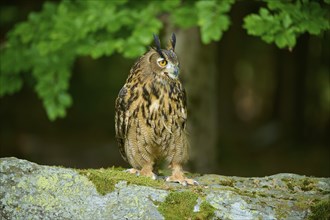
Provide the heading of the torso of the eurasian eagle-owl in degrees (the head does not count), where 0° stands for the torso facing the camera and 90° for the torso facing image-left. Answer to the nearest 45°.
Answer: approximately 315°
